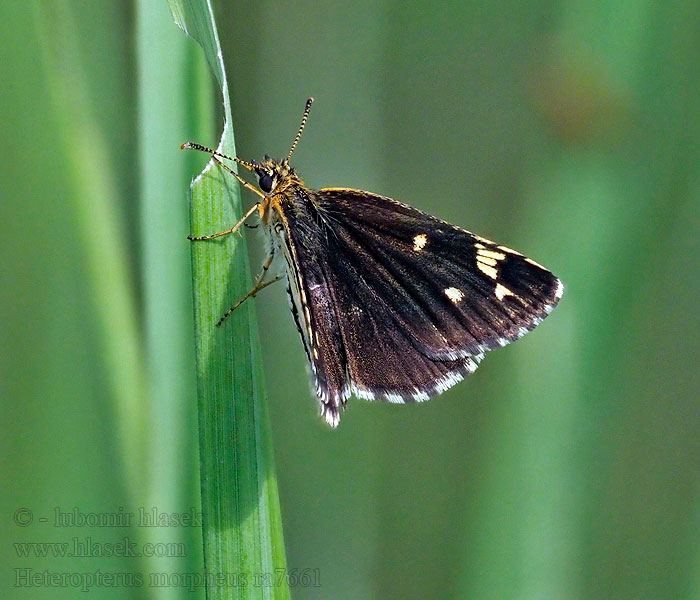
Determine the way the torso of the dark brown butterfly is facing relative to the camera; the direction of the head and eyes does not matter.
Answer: to the viewer's left
